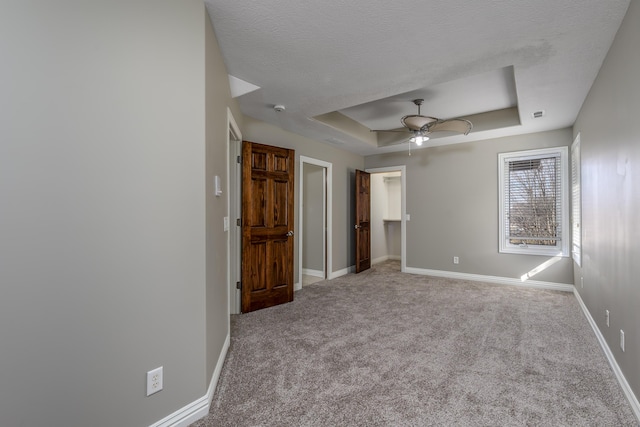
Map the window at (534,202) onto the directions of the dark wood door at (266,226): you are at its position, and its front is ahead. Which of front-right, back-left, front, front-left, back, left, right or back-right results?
front-left

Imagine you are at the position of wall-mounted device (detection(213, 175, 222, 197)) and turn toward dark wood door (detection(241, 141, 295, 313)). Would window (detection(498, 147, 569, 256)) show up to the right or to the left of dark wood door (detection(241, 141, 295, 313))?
right

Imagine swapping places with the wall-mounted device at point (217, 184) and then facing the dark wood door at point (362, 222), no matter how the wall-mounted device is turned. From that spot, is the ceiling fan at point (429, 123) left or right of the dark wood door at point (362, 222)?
right

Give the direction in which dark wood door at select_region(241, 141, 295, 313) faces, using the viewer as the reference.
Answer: facing the viewer and to the right of the viewer
